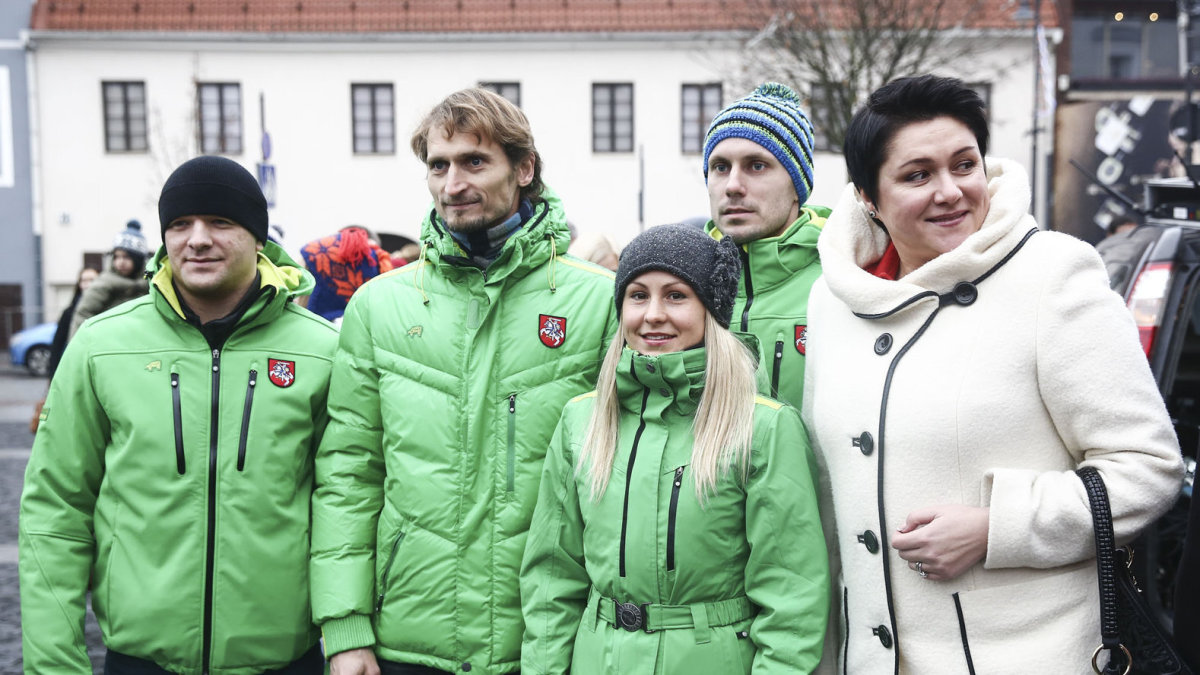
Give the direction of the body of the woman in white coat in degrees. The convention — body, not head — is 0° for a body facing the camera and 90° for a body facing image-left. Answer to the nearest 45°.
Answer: approximately 45°

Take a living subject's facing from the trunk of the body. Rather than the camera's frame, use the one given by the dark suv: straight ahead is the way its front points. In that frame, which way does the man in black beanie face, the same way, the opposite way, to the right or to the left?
the opposite way

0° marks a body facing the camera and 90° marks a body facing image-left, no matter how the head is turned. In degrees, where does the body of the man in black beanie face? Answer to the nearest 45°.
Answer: approximately 0°

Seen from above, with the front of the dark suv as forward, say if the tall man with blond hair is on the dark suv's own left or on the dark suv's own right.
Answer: on the dark suv's own left

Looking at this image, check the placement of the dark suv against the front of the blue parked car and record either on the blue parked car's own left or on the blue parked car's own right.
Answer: on the blue parked car's own left

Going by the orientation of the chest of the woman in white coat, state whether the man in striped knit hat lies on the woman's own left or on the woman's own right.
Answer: on the woman's own right

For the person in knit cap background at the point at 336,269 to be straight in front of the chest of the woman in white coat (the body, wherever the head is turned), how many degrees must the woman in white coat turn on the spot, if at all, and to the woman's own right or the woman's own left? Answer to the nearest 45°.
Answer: approximately 90° to the woman's own right

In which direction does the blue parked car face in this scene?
to the viewer's left
